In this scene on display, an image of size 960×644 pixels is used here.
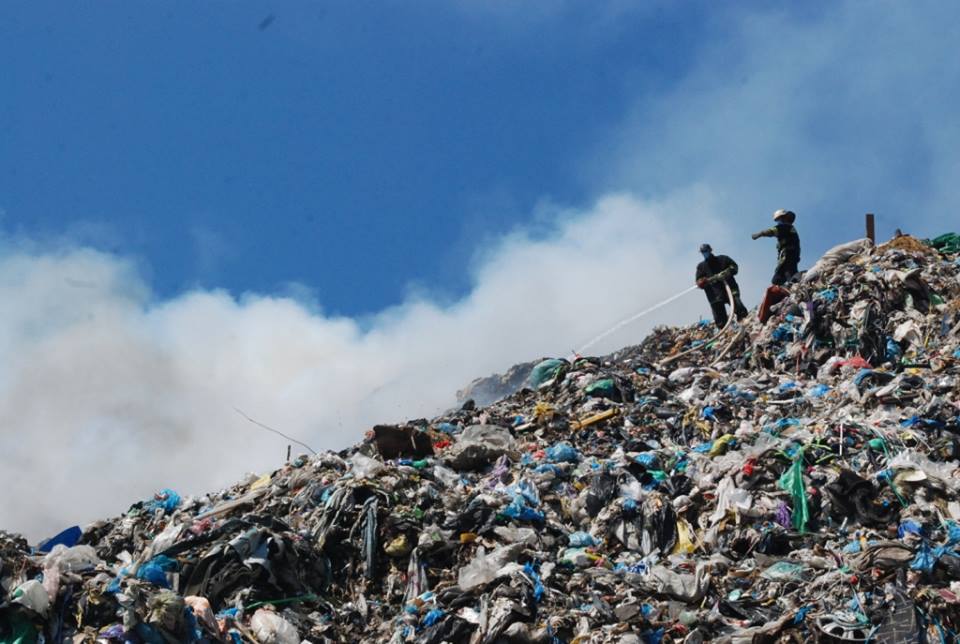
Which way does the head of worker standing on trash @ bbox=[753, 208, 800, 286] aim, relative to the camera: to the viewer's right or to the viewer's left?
to the viewer's left

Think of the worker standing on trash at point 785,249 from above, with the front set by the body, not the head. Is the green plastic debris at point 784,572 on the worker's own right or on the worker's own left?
on the worker's own left

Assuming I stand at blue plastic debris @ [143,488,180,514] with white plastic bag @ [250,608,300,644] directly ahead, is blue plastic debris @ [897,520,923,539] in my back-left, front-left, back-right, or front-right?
front-left

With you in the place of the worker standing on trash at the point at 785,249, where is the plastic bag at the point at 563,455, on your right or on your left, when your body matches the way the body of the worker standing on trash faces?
on your left

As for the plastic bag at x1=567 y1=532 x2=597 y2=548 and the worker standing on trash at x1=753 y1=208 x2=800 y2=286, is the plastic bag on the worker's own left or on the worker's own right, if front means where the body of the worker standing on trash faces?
on the worker's own left

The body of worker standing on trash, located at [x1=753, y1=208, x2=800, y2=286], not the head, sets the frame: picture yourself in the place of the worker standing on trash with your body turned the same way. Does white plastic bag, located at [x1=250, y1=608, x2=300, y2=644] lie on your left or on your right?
on your left

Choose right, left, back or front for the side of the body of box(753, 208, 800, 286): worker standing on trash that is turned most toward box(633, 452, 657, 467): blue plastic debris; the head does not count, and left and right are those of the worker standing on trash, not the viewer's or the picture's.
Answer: left

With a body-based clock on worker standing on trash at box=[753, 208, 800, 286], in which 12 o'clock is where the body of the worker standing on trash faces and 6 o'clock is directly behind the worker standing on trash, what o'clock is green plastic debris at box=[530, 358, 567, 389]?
The green plastic debris is roughly at 11 o'clock from the worker standing on trash.

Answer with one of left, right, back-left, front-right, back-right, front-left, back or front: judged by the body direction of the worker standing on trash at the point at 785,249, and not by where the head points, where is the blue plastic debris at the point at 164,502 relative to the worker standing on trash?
front-left

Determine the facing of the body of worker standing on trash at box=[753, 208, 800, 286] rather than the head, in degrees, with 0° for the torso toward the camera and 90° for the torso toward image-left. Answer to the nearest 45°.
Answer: approximately 90°

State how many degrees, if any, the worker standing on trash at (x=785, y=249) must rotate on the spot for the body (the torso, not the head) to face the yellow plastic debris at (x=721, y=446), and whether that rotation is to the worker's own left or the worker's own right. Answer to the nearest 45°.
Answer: approximately 90° to the worker's own left

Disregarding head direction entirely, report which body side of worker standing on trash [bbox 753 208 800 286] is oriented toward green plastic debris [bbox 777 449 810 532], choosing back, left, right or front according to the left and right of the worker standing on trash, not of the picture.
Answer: left
